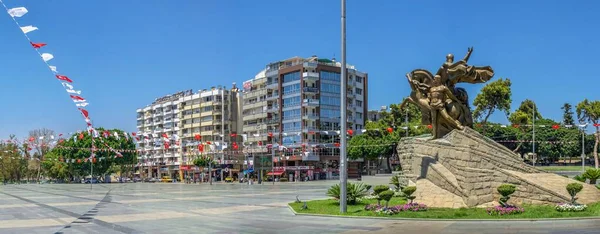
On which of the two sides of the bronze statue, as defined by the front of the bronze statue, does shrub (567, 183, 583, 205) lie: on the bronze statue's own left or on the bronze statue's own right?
on the bronze statue's own left

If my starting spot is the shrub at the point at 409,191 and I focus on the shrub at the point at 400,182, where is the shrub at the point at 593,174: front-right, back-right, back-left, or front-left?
front-right

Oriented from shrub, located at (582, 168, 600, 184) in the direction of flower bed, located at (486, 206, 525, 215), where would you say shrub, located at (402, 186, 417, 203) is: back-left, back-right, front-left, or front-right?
front-right

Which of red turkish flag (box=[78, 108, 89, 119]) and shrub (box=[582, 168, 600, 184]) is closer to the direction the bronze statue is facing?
the red turkish flag

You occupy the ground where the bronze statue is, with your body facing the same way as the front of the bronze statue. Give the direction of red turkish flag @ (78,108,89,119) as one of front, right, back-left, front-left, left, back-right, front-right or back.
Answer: front-right

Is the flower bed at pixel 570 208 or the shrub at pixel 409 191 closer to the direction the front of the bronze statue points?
the shrub

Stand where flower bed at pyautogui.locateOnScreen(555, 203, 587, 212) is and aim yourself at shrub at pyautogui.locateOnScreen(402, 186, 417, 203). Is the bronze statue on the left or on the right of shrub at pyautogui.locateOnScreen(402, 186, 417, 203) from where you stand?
right

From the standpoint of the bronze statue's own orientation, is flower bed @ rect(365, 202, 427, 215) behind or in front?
in front

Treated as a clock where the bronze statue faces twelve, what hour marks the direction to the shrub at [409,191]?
The shrub is roughly at 11 o'clock from the bronze statue.

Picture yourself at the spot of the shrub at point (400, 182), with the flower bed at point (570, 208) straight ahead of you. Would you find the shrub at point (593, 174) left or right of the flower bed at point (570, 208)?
left
